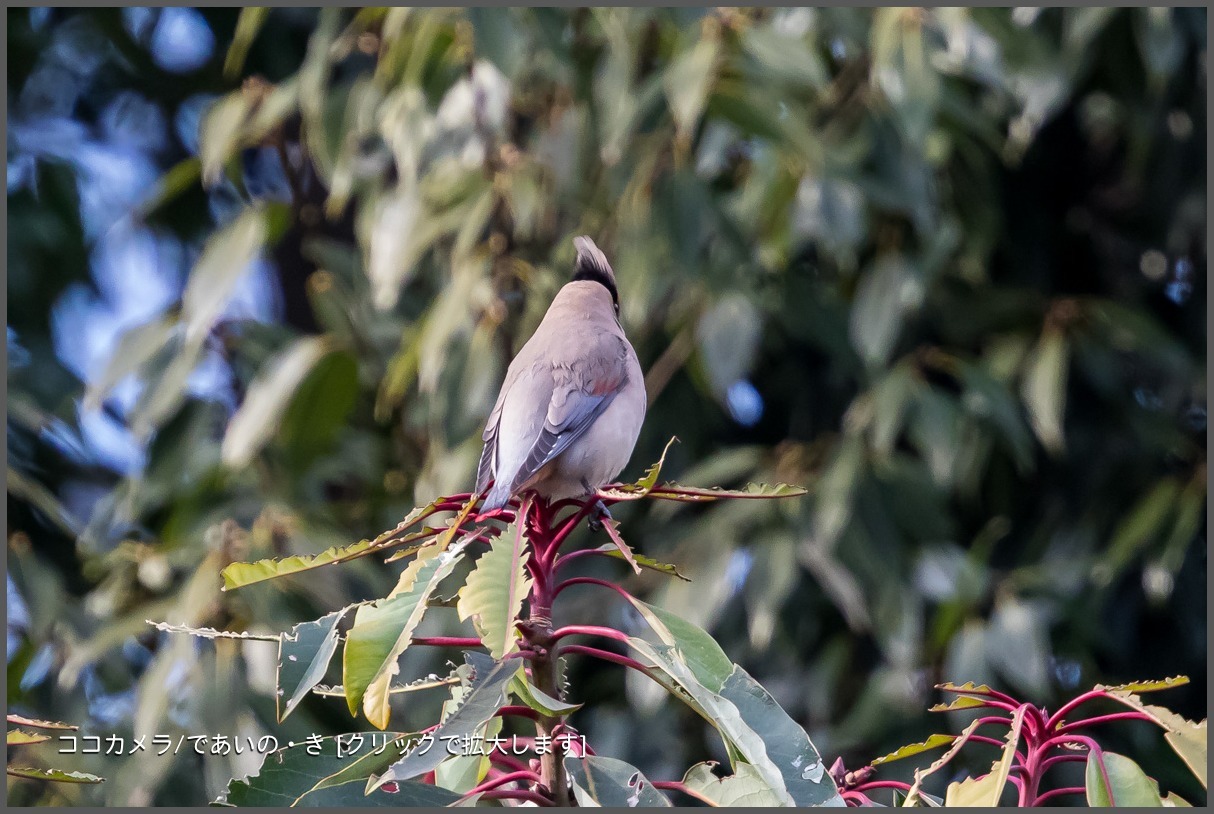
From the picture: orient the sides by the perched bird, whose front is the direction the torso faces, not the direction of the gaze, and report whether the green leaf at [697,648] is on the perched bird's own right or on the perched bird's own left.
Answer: on the perched bird's own right

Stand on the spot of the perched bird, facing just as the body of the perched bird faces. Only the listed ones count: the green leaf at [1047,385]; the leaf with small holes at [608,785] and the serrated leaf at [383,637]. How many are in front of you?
1

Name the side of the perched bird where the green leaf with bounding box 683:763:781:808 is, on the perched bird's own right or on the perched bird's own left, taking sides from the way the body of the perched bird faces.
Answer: on the perched bird's own right

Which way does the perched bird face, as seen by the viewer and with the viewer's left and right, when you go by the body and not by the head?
facing away from the viewer and to the right of the viewer

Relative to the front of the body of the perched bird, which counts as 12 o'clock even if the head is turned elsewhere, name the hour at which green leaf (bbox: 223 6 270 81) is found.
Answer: The green leaf is roughly at 10 o'clock from the perched bird.

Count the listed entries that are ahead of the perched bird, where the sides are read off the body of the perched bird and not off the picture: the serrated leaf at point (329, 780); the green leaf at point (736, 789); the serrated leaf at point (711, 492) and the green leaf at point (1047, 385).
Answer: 1

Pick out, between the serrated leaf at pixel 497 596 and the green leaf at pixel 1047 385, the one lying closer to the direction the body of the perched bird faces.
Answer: the green leaf

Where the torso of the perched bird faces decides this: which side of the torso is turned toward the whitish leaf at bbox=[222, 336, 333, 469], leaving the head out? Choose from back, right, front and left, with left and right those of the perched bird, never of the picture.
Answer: left

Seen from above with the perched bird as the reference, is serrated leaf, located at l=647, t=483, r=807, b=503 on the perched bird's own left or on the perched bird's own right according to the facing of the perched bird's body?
on the perched bird's own right

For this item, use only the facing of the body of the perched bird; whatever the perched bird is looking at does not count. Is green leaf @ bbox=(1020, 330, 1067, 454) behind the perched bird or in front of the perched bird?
in front

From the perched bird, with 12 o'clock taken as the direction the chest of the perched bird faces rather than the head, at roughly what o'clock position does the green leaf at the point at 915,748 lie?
The green leaf is roughly at 4 o'clock from the perched bird.
